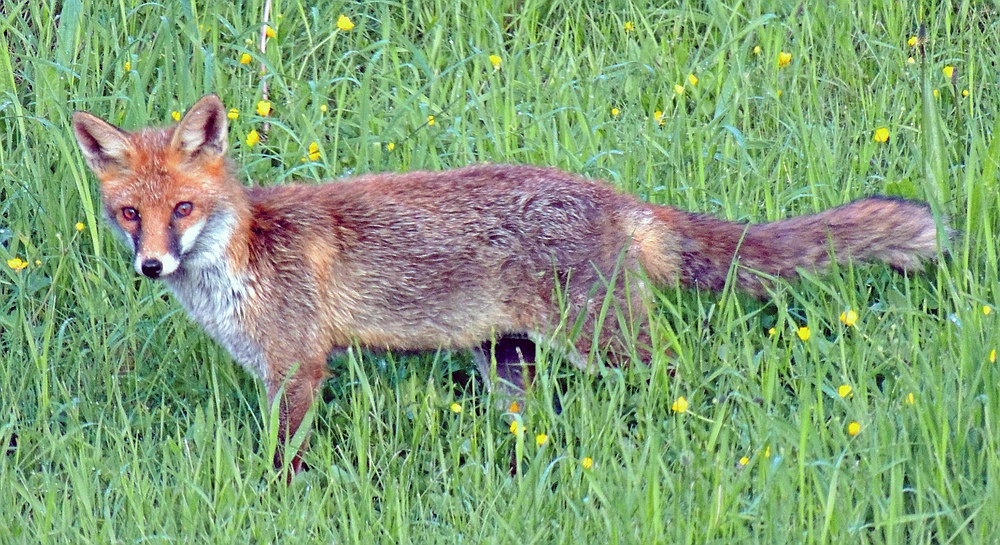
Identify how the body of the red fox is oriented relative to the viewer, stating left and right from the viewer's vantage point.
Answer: facing to the left of the viewer

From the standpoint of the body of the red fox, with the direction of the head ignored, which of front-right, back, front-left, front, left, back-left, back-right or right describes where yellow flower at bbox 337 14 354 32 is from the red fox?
right
